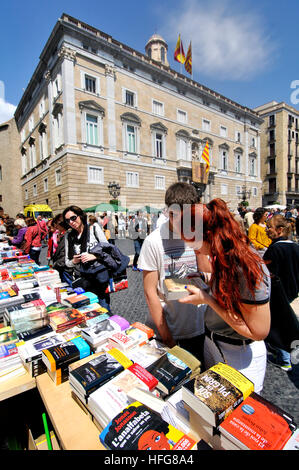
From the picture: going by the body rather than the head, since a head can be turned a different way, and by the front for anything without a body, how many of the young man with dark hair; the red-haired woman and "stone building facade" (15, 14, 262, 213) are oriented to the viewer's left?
1

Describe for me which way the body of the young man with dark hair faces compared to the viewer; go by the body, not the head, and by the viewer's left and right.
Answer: facing the viewer and to the right of the viewer

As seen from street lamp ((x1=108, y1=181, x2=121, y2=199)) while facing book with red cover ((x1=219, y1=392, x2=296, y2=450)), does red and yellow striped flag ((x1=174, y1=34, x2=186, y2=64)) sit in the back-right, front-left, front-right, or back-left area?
back-left

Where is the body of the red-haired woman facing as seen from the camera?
to the viewer's left

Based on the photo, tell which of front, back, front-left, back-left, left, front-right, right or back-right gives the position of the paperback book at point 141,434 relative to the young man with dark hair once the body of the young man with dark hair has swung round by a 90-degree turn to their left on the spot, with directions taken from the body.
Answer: back-right

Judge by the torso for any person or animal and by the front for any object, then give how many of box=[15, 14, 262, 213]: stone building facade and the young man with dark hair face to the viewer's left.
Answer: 0

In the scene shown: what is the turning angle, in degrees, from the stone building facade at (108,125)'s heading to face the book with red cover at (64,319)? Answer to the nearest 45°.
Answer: approximately 45° to its right

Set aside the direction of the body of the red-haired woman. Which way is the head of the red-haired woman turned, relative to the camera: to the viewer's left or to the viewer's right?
to the viewer's left

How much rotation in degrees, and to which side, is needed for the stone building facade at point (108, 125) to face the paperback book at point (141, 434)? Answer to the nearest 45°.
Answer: approximately 45° to its right

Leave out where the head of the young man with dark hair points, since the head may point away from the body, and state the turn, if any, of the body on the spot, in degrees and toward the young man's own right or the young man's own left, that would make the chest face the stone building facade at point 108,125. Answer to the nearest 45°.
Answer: approximately 135° to the young man's own left

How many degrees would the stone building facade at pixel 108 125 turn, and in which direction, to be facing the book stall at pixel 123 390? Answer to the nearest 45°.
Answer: approximately 45° to its right
